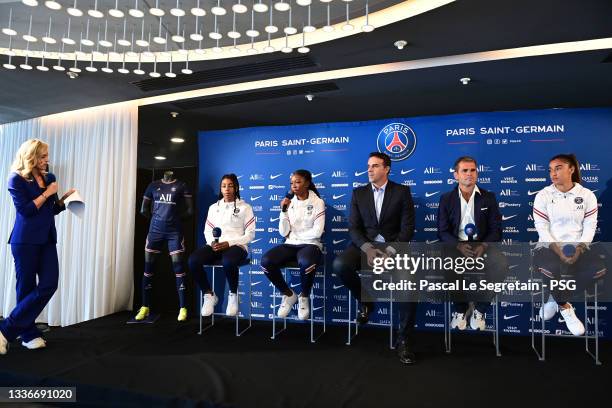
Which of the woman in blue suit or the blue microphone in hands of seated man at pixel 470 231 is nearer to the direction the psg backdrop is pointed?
the blue microphone in hands of seated man

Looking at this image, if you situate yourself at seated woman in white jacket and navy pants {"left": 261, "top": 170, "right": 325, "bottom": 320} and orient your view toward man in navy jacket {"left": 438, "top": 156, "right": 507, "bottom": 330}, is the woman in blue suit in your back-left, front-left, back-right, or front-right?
back-right

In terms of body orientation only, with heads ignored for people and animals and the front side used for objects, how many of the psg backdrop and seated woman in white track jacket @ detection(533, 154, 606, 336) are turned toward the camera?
2

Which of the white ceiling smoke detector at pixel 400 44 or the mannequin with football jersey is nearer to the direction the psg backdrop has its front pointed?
the white ceiling smoke detector

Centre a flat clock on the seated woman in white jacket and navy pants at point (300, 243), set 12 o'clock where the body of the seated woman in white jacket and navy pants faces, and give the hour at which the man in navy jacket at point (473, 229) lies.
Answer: The man in navy jacket is roughly at 8 o'clock from the seated woman in white jacket and navy pants.

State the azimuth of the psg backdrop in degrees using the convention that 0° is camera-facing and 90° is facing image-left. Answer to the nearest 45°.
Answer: approximately 0°

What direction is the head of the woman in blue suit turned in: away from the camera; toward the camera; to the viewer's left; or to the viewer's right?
to the viewer's right

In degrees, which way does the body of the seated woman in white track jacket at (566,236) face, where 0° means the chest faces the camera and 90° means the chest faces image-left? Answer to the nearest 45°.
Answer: approximately 0°
